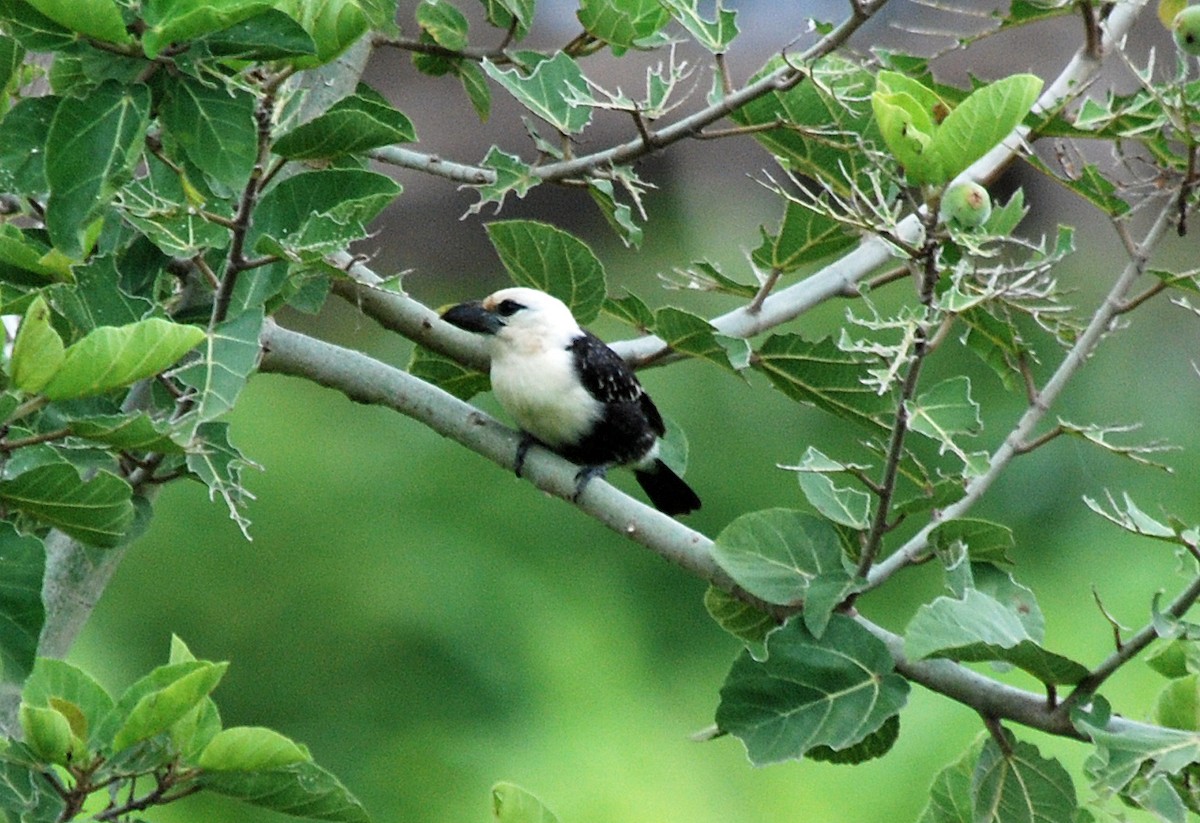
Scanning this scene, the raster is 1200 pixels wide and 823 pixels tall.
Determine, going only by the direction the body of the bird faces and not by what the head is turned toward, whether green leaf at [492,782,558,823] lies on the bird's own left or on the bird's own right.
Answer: on the bird's own left

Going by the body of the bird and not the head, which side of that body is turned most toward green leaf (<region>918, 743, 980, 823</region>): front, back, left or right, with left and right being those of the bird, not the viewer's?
left

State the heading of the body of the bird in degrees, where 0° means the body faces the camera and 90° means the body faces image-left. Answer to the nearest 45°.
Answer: approximately 45°
